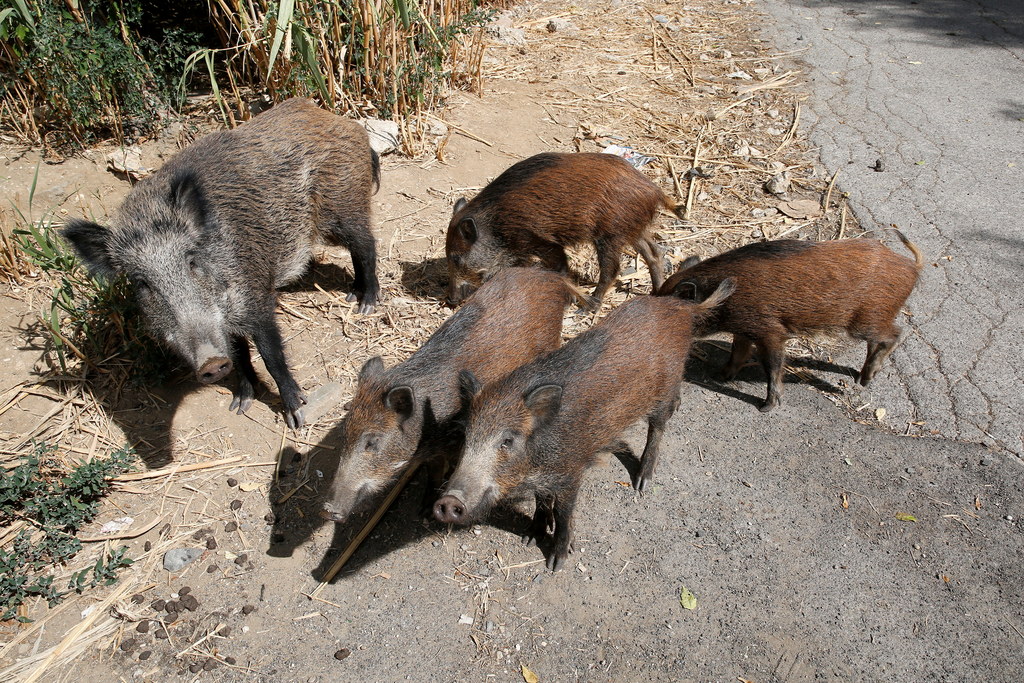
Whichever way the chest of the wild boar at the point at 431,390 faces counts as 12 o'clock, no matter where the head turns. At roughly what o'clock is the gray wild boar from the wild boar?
The gray wild boar is roughly at 3 o'clock from the wild boar.

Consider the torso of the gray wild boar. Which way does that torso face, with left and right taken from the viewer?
facing the viewer and to the left of the viewer

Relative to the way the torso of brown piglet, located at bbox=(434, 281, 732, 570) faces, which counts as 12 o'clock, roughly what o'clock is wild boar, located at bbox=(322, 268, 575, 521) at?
The wild boar is roughly at 2 o'clock from the brown piglet.

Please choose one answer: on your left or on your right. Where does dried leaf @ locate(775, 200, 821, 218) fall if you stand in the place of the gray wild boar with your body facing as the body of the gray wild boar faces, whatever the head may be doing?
on your left

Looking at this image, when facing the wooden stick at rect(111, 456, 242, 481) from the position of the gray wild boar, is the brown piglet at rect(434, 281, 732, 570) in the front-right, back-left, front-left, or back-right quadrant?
front-left

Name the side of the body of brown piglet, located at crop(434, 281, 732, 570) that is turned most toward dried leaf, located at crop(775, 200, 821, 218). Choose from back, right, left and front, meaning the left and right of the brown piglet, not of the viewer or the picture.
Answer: back

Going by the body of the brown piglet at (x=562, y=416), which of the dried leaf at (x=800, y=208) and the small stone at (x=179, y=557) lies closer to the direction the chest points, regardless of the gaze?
the small stone

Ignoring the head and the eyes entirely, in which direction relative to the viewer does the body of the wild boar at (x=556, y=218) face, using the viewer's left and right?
facing to the left of the viewer

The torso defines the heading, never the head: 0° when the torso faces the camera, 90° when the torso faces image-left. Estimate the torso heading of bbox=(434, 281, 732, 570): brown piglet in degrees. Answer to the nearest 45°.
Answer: approximately 45°

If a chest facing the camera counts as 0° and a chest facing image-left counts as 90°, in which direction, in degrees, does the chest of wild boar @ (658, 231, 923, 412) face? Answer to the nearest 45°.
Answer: approximately 90°

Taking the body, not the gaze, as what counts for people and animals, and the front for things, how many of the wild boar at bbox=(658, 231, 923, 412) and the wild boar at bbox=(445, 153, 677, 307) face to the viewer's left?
2

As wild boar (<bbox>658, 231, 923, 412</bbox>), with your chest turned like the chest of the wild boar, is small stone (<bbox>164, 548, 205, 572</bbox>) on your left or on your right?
on your left

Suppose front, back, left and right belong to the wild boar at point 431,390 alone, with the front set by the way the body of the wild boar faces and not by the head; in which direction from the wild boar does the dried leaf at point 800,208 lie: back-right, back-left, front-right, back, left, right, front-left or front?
back

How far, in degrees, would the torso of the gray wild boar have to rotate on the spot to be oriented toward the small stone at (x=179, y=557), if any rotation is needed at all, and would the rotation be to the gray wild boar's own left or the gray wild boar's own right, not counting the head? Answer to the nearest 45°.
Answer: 0° — it already faces it

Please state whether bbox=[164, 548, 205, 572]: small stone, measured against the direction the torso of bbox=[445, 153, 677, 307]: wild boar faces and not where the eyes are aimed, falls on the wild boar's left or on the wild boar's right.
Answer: on the wild boar's left

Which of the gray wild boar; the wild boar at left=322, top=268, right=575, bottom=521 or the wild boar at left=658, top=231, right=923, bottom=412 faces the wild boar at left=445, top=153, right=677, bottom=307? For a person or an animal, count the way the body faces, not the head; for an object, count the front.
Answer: the wild boar at left=658, top=231, right=923, bottom=412

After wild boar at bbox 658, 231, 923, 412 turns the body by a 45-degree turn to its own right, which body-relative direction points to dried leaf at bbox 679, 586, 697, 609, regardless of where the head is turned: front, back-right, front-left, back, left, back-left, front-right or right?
back-left

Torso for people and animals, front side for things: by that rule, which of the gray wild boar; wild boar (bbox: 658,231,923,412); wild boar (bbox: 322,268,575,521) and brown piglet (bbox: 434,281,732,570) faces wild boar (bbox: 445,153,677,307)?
wild boar (bbox: 658,231,923,412)
